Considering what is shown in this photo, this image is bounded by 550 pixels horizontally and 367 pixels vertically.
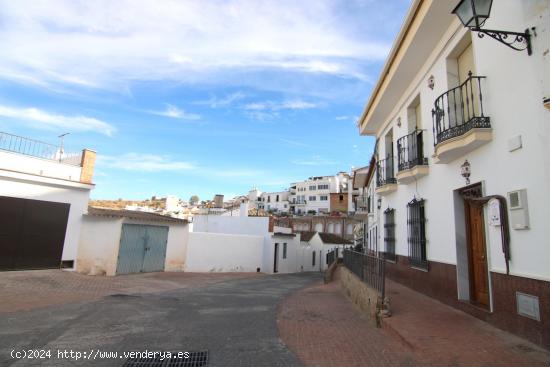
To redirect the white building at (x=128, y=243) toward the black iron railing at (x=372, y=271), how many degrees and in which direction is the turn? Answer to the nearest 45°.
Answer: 0° — it already faces it

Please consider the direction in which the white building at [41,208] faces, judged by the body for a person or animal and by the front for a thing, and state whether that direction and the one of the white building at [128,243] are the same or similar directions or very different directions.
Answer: same or similar directions

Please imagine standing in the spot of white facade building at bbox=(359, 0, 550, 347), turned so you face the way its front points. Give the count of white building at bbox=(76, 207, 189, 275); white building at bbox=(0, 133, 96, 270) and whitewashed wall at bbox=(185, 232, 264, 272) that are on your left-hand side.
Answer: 0

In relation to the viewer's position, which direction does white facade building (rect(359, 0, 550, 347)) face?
facing the viewer and to the left of the viewer

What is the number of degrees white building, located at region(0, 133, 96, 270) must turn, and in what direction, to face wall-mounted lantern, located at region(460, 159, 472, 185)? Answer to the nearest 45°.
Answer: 0° — it already faces it

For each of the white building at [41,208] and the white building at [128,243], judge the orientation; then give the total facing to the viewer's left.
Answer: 0

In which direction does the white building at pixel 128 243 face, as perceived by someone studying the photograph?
facing the viewer and to the right of the viewer

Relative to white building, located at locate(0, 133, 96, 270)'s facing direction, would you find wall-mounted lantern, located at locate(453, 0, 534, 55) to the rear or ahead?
ahead

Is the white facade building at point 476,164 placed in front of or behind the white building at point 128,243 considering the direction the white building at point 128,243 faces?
in front

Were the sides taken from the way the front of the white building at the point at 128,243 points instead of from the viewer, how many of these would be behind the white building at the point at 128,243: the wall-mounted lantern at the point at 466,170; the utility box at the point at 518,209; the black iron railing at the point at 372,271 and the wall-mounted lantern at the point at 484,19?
0
